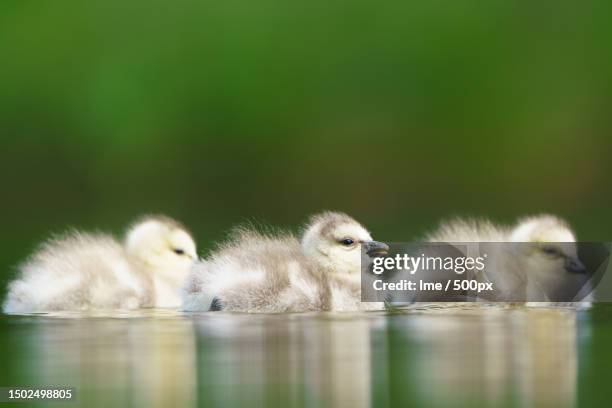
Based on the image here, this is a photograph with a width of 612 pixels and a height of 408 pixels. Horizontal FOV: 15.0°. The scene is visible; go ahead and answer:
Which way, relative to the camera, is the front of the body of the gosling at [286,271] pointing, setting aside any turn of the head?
to the viewer's right

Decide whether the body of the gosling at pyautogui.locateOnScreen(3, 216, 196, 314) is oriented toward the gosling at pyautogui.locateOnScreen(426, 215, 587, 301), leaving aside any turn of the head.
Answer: yes

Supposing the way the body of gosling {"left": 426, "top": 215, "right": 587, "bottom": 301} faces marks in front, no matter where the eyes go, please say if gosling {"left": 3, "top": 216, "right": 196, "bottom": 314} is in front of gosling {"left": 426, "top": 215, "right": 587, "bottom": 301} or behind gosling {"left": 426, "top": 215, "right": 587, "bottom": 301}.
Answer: behind

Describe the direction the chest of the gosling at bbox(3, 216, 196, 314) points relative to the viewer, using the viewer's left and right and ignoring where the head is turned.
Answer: facing to the right of the viewer

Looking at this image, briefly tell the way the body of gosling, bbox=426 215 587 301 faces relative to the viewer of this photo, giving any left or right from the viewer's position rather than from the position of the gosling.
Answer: facing to the right of the viewer
